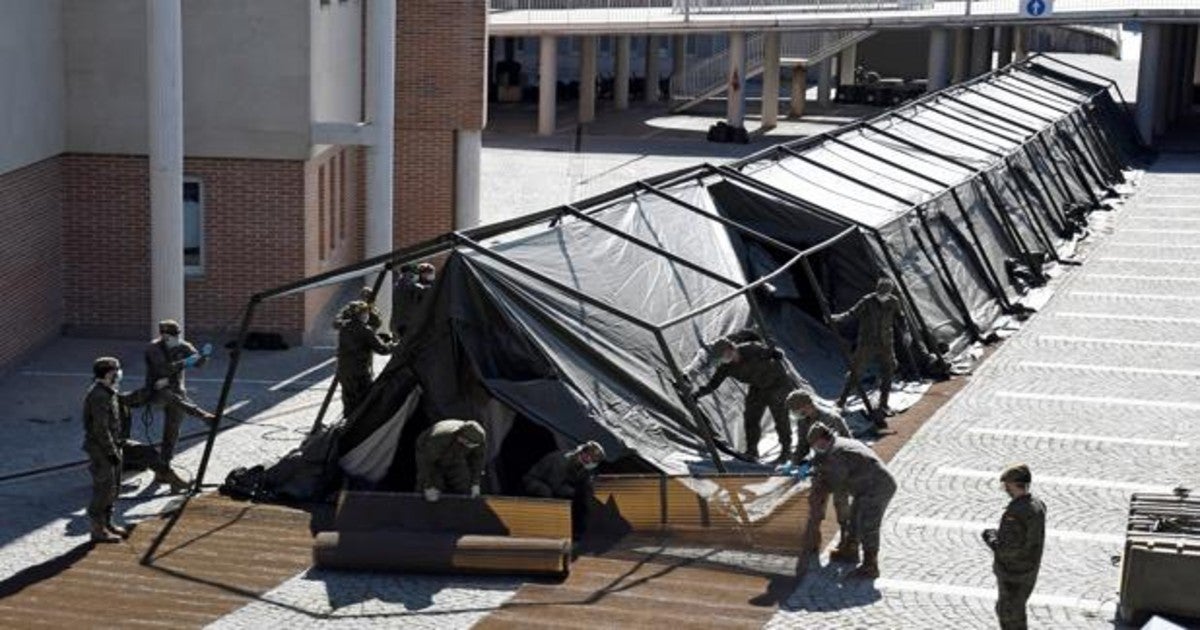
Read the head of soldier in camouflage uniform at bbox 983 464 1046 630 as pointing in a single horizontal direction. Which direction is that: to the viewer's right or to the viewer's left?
to the viewer's left

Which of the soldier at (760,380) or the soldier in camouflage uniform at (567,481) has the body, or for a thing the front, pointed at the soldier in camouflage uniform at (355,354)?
the soldier

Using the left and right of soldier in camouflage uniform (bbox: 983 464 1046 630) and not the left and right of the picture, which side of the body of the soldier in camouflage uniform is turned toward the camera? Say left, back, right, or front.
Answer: left

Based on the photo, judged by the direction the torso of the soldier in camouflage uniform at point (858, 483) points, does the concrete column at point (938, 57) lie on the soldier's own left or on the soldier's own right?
on the soldier's own right

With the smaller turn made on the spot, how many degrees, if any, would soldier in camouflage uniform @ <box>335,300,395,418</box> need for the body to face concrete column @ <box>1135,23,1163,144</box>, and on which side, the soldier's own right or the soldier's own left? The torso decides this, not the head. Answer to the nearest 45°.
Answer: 0° — they already face it

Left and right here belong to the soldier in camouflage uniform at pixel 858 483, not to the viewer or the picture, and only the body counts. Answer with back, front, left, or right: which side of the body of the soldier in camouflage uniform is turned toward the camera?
left

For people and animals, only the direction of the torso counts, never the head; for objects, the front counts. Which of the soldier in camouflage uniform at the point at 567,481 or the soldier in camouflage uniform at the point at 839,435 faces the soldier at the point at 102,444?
the soldier in camouflage uniform at the point at 839,435

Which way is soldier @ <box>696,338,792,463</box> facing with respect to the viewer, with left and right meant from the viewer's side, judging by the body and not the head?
facing to the left of the viewer

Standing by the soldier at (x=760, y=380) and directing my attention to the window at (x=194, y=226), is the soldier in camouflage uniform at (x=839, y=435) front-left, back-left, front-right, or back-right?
back-left

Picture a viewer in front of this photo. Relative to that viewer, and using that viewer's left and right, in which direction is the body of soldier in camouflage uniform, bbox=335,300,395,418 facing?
facing away from the viewer and to the right of the viewer

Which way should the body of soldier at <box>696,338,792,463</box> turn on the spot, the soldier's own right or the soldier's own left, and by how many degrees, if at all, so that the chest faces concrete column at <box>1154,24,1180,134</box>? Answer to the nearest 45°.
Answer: approximately 90° to the soldier's own right
